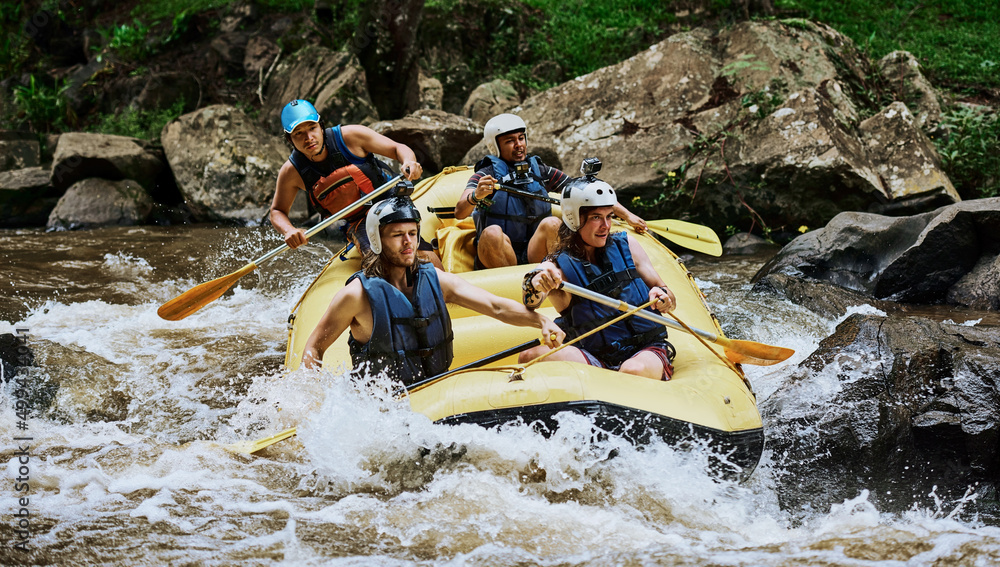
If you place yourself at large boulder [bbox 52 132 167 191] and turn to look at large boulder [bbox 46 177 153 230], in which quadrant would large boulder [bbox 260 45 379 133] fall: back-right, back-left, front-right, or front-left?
back-left

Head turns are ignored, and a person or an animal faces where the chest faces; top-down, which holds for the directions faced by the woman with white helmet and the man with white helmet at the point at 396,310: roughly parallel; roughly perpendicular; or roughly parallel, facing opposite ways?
roughly parallel

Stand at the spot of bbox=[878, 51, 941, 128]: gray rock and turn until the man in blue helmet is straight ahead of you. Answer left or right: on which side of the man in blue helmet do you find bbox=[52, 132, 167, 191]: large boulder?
right

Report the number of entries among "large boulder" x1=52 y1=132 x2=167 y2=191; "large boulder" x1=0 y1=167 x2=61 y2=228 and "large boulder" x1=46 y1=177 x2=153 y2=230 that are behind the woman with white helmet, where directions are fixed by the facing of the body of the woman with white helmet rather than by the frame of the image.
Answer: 3

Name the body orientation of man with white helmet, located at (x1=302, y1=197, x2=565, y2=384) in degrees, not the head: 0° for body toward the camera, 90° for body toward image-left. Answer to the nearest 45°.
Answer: approximately 315°

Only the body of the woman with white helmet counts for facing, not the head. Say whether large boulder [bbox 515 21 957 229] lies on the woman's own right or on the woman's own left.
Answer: on the woman's own left

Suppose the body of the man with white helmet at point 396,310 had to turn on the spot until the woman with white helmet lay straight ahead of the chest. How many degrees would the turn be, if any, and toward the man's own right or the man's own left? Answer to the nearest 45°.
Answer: approximately 45° to the man's own left

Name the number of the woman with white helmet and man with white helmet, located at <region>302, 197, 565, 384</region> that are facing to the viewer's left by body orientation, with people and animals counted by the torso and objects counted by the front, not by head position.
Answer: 0

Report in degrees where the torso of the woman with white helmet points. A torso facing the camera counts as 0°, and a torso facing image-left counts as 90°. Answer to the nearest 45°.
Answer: approximately 315°

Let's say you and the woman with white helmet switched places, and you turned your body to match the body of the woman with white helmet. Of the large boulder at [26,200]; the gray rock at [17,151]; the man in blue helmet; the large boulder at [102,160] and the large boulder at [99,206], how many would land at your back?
5

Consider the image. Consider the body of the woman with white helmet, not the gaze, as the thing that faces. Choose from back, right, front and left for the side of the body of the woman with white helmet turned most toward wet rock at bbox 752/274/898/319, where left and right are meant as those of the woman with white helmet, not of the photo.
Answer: left
